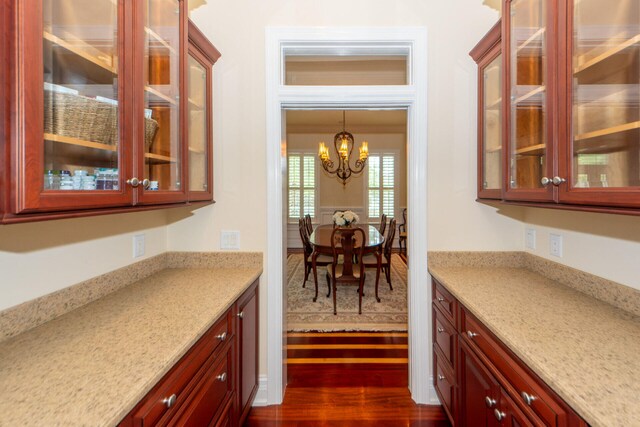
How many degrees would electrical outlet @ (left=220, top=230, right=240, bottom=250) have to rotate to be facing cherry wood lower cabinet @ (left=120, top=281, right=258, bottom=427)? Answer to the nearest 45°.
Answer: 0° — it already faces it

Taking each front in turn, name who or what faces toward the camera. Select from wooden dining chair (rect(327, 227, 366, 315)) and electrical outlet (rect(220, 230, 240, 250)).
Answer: the electrical outlet

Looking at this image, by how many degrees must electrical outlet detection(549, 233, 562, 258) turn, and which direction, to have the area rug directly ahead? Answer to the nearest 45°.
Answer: approximately 90° to its right

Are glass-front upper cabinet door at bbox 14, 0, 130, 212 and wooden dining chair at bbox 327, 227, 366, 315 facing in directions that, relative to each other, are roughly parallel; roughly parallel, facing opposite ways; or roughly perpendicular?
roughly perpendicular

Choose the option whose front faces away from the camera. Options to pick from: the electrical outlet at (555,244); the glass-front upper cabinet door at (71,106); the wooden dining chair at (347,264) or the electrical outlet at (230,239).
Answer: the wooden dining chair

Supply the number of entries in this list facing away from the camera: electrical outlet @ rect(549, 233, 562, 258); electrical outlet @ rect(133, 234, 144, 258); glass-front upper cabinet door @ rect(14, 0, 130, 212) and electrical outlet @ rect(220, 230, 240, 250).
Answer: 0

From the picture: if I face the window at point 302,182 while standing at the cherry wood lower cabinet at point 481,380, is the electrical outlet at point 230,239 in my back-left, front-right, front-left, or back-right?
front-left

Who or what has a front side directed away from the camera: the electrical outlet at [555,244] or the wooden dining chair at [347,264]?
the wooden dining chair

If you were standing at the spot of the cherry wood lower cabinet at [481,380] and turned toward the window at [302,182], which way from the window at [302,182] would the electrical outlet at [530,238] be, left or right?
right

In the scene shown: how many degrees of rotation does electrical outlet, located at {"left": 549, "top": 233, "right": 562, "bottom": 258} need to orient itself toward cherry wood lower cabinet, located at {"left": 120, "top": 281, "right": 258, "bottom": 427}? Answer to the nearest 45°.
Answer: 0° — it already faces it

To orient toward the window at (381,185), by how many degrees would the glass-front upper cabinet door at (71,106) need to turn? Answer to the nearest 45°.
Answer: approximately 90° to its left

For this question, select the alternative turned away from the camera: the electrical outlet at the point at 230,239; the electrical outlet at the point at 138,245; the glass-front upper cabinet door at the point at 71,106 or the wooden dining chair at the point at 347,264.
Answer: the wooden dining chair

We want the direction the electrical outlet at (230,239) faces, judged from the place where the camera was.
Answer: facing the viewer

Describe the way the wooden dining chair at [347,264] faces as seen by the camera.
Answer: facing away from the viewer
